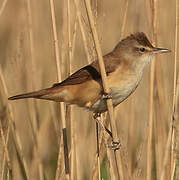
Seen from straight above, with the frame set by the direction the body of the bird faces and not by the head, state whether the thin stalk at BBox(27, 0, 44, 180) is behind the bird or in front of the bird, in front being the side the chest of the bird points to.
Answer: behind

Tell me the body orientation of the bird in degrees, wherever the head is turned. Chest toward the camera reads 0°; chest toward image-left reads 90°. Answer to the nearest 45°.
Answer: approximately 270°
